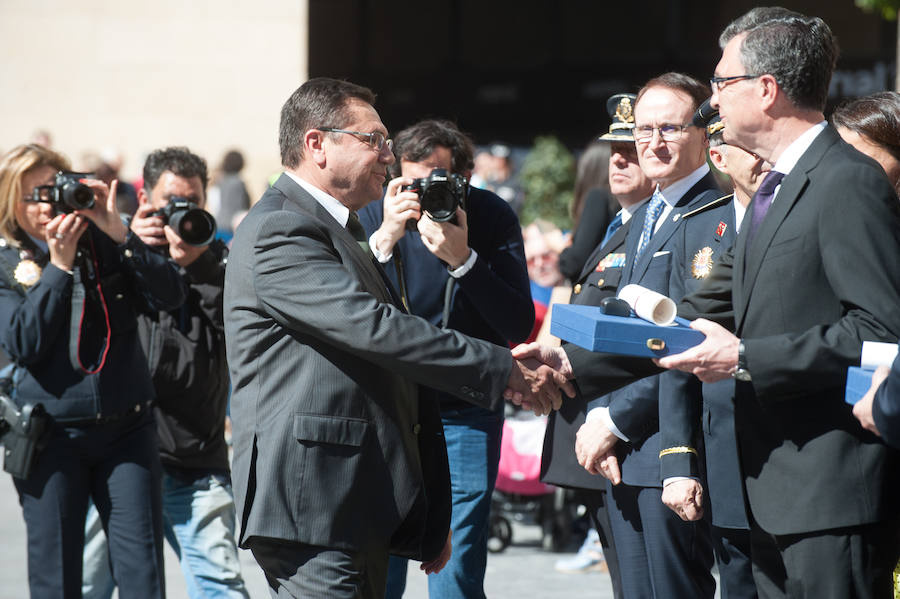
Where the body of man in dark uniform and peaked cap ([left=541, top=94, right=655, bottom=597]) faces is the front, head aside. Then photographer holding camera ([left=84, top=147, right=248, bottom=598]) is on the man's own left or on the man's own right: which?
on the man's own right

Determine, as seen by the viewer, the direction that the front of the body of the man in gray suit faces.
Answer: to the viewer's right

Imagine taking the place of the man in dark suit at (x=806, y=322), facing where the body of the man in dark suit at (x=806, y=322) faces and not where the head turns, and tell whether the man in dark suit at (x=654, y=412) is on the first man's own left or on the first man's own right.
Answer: on the first man's own right

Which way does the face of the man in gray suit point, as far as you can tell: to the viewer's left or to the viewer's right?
to the viewer's right

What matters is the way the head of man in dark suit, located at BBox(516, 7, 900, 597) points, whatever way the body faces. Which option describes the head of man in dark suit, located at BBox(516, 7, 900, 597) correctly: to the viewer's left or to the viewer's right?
to the viewer's left

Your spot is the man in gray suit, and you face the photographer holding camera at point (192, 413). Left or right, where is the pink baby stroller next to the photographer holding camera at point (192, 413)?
right

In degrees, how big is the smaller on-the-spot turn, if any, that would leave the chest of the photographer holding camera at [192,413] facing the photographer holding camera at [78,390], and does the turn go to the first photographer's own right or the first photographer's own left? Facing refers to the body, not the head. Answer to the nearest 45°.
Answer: approximately 45° to the first photographer's own right

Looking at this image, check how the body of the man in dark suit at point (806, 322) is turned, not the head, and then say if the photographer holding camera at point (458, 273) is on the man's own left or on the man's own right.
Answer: on the man's own right

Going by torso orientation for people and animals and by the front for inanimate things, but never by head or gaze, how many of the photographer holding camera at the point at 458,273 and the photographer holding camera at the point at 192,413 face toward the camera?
2

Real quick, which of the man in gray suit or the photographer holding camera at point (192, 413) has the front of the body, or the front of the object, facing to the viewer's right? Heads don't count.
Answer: the man in gray suit

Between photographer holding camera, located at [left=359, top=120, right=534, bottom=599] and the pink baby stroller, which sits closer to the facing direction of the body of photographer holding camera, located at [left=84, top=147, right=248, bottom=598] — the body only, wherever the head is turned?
the photographer holding camera

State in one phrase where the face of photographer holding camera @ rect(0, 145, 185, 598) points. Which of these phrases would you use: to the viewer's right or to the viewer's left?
to the viewer's right

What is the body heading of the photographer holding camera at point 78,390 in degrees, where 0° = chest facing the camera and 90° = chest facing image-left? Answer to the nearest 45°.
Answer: approximately 315°

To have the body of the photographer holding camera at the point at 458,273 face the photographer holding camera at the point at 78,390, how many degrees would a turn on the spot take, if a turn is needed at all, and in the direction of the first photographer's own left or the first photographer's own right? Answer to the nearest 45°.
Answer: approximately 90° to the first photographer's own right

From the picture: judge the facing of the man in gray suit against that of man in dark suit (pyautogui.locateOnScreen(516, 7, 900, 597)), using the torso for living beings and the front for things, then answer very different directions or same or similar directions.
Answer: very different directions

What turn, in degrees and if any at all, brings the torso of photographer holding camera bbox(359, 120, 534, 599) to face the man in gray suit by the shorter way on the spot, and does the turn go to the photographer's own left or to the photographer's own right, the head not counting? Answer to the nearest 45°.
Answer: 0° — they already face them

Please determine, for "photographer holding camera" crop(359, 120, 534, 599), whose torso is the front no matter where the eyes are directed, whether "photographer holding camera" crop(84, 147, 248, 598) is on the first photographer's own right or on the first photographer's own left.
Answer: on the first photographer's own right
